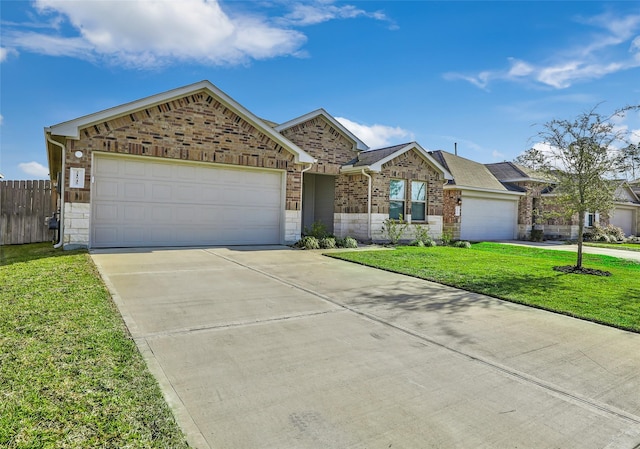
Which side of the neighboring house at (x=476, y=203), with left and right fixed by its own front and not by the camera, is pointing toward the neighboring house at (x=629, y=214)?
left

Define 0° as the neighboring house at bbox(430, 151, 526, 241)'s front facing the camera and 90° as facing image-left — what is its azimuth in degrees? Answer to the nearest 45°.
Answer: approximately 315°

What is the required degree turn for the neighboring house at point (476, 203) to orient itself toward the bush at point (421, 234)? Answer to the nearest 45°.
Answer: approximately 45° to its right

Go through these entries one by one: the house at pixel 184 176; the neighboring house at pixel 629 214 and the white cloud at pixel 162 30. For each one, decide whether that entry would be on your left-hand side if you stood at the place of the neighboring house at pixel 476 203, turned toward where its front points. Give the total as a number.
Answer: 1

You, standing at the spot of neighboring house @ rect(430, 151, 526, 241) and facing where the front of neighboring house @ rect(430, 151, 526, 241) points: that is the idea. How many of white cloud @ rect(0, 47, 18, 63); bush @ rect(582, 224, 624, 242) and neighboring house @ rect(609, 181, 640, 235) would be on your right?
1

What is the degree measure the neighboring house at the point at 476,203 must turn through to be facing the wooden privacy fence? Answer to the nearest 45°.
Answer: approximately 90° to its right
